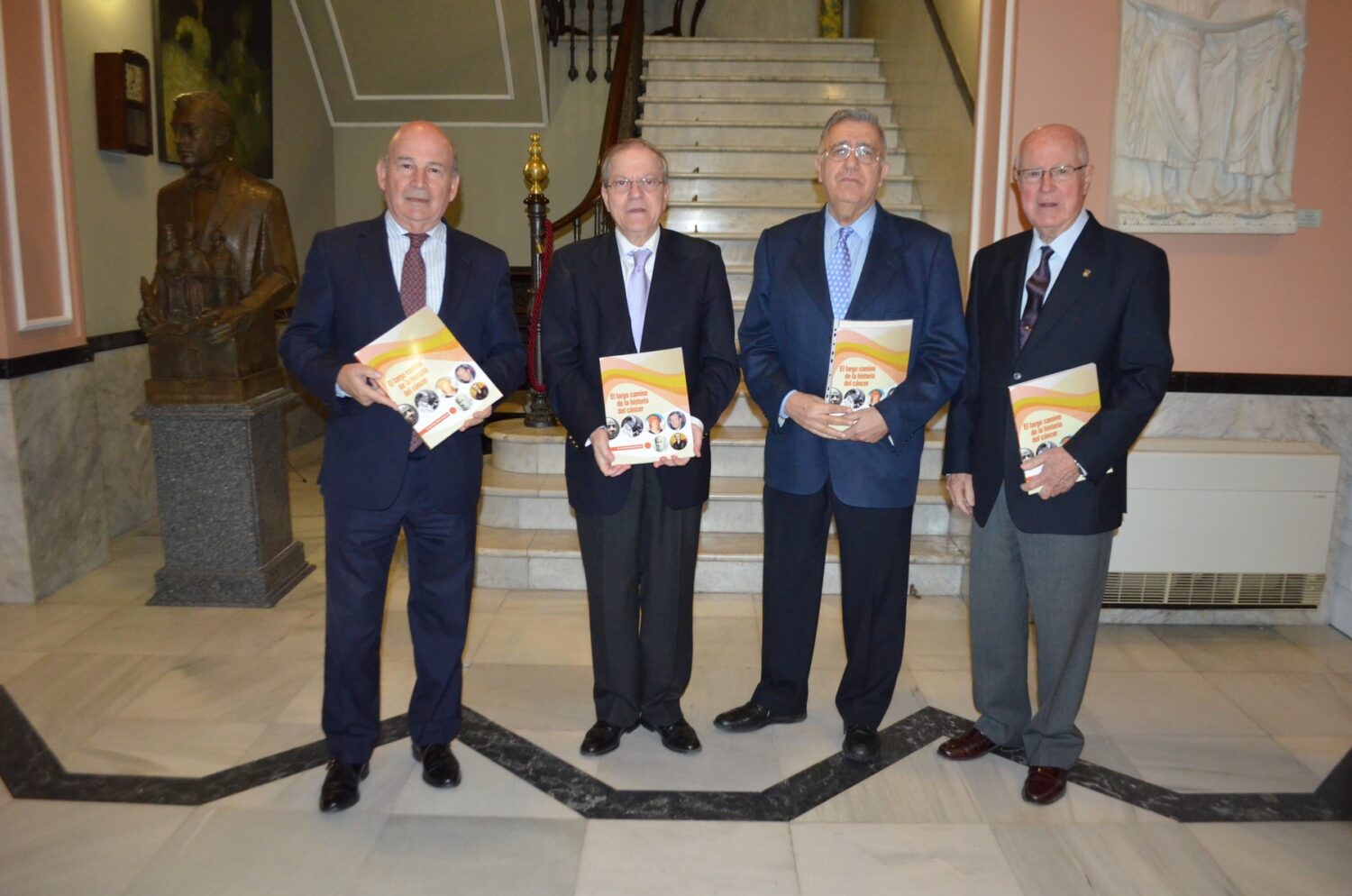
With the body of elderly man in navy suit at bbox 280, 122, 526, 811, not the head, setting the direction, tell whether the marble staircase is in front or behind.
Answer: behind

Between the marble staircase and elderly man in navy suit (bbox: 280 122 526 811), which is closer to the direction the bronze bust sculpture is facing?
the elderly man in navy suit

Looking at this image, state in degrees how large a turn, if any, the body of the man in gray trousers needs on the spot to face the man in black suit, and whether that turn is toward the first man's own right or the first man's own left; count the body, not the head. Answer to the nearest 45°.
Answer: approximately 45° to the first man's own right

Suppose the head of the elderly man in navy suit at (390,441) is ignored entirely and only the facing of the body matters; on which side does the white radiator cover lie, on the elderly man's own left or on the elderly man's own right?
on the elderly man's own left

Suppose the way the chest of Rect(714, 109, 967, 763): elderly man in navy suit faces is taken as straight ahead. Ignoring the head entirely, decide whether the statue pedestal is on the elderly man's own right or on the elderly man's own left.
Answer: on the elderly man's own right

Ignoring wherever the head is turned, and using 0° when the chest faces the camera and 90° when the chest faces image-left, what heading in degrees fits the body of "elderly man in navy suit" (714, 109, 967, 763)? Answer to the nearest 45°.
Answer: approximately 0°
